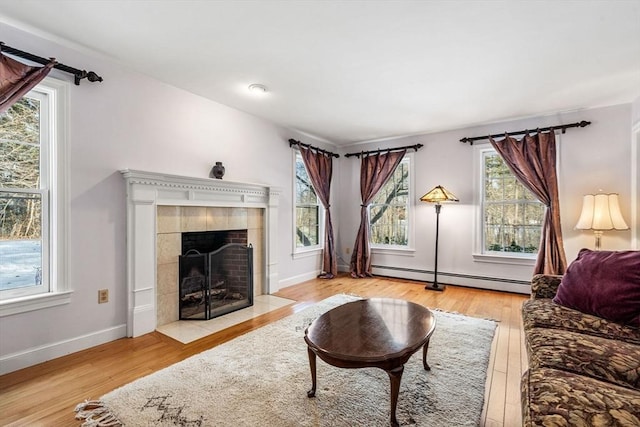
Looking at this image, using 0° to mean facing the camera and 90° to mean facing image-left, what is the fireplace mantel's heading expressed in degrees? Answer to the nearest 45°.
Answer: approximately 315°

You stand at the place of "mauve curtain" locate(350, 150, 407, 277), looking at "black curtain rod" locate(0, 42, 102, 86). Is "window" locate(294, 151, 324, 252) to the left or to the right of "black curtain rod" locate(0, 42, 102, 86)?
right

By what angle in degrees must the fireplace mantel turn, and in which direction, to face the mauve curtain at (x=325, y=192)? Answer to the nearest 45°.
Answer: approximately 90° to its left

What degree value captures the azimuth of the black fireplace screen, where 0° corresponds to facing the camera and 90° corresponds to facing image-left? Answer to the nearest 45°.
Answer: approximately 315°

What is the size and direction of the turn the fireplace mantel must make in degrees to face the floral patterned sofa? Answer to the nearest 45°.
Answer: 0° — it already faces it

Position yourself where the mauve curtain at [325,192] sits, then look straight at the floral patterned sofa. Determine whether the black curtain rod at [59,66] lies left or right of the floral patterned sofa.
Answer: right

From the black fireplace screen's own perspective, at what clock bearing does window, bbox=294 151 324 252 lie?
The window is roughly at 9 o'clock from the black fireplace screen.

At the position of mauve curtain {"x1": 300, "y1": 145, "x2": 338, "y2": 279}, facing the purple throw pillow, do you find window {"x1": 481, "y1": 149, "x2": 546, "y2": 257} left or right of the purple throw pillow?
left
